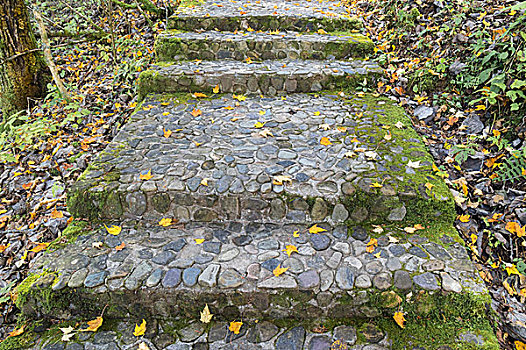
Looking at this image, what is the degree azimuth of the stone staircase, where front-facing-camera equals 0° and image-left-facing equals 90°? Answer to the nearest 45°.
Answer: approximately 0°

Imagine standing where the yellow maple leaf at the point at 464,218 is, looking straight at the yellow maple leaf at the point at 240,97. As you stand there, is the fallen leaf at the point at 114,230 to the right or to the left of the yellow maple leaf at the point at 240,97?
left

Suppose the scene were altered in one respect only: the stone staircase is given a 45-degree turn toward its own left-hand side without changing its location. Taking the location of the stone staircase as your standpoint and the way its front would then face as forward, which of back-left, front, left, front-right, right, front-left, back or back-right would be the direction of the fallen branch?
back

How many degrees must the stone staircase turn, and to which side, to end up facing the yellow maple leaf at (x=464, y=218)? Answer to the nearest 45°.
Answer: approximately 90° to its left

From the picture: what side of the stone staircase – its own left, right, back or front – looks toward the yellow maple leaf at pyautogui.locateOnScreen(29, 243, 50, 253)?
right

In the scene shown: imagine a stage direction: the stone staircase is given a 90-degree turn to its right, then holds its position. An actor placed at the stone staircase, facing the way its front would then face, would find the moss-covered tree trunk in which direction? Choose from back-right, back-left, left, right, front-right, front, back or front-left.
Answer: front-right

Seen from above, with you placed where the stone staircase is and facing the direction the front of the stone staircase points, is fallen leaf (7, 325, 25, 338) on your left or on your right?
on your right
